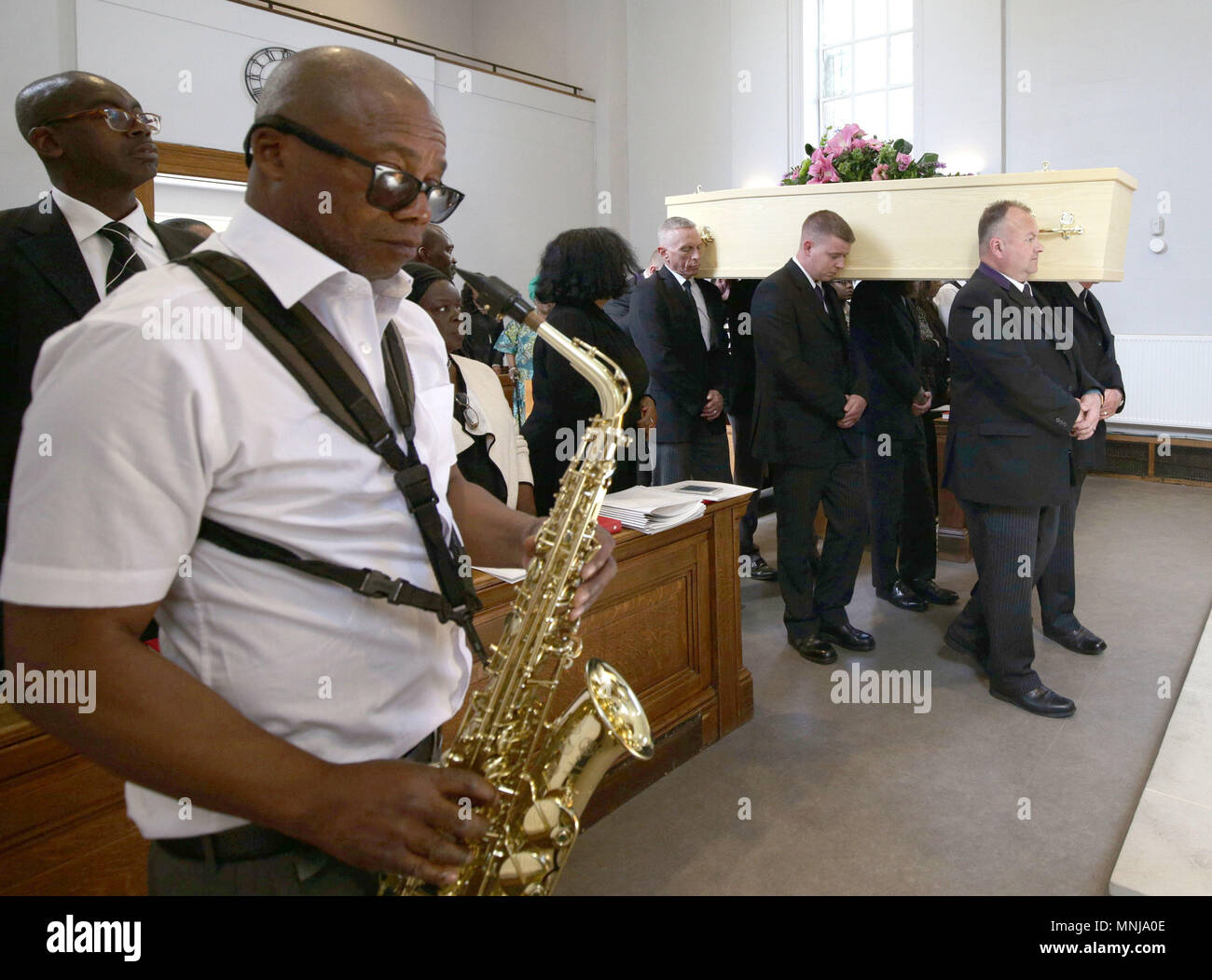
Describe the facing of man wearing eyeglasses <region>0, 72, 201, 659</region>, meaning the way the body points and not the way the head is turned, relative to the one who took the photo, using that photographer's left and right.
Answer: facing the viewer and to the right of the viewer

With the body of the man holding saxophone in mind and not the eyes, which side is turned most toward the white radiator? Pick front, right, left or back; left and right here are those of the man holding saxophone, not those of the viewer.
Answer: left

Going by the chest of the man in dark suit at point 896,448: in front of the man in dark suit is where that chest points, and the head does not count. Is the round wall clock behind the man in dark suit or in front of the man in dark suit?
behind

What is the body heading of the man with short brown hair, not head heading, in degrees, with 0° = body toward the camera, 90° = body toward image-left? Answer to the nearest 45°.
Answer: approximately 315°

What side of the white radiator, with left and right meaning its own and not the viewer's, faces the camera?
front

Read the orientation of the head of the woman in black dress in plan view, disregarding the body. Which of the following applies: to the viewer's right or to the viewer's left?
to the viewer's right
